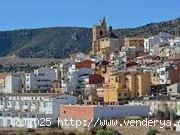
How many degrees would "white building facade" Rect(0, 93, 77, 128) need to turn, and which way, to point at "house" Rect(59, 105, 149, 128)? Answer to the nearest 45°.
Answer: approximately 45° to its left

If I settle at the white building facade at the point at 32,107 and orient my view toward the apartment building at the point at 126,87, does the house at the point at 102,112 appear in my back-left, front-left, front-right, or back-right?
front-right

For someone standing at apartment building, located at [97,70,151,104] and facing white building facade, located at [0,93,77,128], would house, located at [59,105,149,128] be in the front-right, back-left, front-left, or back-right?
front-left

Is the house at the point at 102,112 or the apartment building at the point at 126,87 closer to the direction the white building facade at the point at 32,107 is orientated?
the house

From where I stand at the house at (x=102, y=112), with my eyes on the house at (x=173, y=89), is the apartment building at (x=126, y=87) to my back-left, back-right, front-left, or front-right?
front-left

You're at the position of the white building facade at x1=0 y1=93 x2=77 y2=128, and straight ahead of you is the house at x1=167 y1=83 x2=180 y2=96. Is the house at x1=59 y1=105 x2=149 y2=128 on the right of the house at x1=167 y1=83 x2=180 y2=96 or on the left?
right

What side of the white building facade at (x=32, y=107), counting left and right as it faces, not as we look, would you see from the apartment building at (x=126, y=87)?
left

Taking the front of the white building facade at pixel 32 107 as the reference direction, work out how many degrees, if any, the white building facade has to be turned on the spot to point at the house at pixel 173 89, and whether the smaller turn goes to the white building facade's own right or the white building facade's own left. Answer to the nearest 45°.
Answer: approximately 90° to the white building facade's own left

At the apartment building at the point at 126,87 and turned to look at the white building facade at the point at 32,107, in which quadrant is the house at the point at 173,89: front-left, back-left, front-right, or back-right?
back-left

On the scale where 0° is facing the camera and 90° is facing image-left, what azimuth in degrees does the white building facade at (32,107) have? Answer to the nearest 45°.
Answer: approximately 0°
